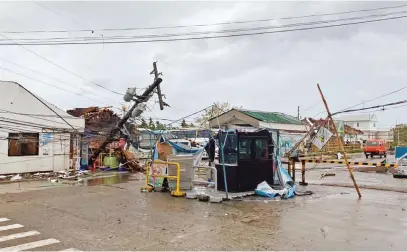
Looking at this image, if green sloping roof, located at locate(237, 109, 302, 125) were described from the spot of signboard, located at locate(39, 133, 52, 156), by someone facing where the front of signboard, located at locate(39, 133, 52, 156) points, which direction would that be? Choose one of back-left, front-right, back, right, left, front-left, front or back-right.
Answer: left

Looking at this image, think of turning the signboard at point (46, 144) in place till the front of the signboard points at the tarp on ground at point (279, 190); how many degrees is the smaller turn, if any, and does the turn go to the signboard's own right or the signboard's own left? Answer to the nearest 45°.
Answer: approximately 45° to the signboard's own left

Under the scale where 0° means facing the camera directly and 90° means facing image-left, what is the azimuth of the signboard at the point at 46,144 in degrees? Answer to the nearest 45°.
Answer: approximately 0°

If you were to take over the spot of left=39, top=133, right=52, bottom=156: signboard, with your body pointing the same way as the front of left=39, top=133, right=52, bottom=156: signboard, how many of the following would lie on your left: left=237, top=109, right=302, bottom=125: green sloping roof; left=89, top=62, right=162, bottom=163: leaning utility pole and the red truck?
3

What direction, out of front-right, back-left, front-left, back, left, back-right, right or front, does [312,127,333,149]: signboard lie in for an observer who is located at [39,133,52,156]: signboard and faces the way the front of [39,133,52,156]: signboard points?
front-left

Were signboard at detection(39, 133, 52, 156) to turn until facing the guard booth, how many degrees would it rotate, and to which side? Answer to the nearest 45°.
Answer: approximately 45° to its left

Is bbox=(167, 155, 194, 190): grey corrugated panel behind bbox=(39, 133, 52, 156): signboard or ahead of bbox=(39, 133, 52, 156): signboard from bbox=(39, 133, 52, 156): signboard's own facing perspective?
ahead

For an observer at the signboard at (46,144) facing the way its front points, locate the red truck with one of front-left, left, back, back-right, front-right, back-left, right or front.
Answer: left

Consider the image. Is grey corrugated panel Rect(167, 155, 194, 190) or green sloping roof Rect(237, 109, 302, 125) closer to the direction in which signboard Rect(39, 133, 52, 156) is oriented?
the grey corrugated panel

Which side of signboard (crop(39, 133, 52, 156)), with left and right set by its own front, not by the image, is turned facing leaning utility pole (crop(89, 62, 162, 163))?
left
